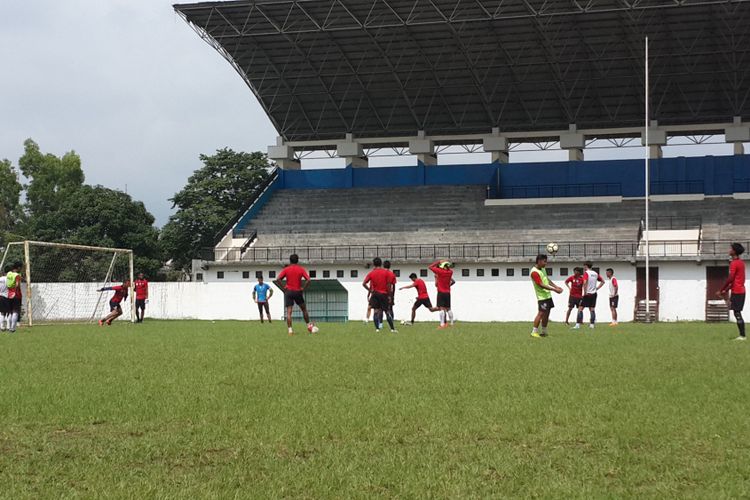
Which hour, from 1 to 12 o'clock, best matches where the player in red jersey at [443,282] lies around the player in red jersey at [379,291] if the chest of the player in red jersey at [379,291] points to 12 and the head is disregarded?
the player in red jersey at [443,282] is roughly at 2 o'clock from the player in red jersey at [379,291].

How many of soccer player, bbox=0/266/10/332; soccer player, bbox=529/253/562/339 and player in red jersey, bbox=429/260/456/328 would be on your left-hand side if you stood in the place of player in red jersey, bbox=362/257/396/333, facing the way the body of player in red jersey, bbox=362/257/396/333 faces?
1

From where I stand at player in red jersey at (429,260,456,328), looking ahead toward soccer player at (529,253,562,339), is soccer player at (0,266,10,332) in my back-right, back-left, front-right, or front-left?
back-right

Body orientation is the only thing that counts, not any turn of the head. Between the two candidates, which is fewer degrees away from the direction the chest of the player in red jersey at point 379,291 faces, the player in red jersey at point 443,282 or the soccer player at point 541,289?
the player in red jersey

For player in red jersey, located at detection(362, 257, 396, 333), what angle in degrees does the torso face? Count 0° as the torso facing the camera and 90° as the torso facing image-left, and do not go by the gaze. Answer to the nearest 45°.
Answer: approximately 180°

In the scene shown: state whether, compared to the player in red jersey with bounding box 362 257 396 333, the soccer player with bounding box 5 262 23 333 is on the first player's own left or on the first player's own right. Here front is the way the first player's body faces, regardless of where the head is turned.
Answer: on the first player's own left

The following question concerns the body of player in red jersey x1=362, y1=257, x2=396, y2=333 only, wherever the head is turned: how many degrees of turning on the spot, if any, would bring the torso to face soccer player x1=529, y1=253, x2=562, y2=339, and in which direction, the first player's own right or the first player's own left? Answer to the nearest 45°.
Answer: approximately 135° to the first player's own right

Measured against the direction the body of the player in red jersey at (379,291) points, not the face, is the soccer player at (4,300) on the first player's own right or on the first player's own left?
on the first player's own left

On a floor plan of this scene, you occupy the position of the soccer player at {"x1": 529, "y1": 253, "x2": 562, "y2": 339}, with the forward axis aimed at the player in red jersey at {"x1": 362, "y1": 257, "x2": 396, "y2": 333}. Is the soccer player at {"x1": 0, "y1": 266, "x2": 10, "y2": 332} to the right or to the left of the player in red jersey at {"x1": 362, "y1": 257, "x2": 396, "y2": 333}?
left

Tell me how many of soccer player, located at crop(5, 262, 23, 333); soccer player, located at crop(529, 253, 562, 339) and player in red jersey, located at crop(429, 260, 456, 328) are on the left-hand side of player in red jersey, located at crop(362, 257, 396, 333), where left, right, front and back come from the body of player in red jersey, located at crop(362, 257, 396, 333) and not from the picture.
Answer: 1
